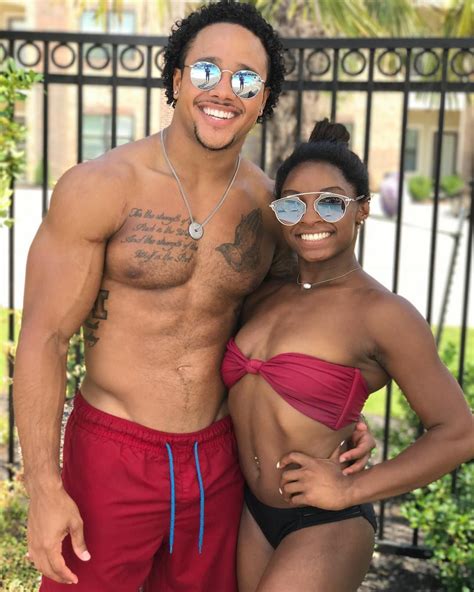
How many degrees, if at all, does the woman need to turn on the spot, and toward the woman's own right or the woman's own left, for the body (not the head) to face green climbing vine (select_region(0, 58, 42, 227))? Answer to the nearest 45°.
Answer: approximately 90° to the woman's own right

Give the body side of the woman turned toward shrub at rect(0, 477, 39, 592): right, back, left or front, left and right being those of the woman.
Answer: right

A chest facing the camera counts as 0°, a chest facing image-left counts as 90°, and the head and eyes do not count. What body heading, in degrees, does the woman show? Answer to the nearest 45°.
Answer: approximately 45°

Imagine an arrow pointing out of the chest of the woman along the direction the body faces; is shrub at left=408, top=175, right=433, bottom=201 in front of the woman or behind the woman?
behind

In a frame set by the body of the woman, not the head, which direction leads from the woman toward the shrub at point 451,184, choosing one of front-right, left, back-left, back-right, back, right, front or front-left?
back-right
